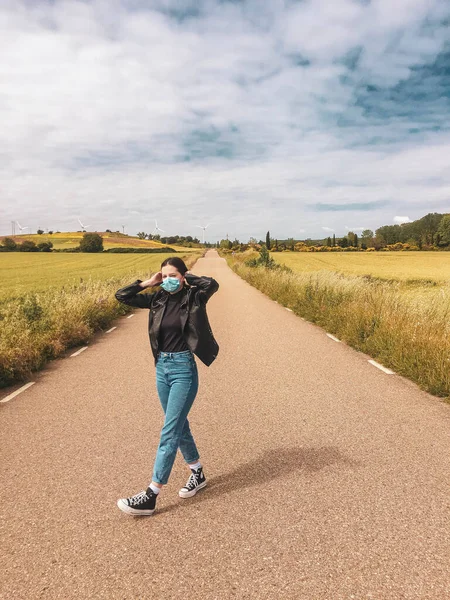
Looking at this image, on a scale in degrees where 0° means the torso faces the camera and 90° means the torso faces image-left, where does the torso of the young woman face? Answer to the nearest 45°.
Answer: approximately 45°
